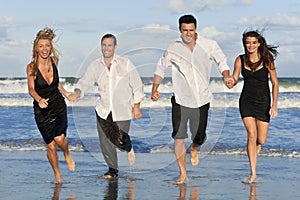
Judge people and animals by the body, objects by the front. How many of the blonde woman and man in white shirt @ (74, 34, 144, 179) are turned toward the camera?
2

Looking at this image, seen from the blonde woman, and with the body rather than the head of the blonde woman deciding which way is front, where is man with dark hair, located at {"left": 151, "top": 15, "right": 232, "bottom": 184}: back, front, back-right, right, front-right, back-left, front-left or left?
left

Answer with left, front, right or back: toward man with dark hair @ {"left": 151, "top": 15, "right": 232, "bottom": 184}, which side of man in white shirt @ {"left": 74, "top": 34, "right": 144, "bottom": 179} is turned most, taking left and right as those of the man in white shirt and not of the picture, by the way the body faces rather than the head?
left

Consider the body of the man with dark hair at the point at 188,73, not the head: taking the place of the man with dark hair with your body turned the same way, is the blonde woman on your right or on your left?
on your right

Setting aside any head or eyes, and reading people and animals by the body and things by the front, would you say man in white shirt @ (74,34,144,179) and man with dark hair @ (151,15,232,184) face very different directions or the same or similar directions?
same or similar directions

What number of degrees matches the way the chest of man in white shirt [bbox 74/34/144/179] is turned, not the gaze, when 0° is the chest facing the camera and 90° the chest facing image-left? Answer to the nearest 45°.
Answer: approximately 0°

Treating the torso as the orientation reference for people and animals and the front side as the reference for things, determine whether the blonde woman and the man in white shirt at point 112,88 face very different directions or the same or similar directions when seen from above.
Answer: same or similar directions

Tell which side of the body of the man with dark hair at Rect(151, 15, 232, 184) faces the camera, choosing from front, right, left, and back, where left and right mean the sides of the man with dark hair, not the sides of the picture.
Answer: front

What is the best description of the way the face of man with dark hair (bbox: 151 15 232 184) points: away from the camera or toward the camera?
toward the camera

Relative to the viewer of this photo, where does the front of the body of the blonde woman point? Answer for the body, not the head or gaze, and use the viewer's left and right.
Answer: facing the viewer

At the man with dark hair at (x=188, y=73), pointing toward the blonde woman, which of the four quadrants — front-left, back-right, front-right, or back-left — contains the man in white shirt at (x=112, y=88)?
front-right

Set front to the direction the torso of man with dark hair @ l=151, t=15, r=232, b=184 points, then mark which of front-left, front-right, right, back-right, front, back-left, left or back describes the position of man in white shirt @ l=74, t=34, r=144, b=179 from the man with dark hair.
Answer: right

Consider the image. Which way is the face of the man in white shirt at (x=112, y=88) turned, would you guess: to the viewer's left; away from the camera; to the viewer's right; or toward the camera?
toward the camera
